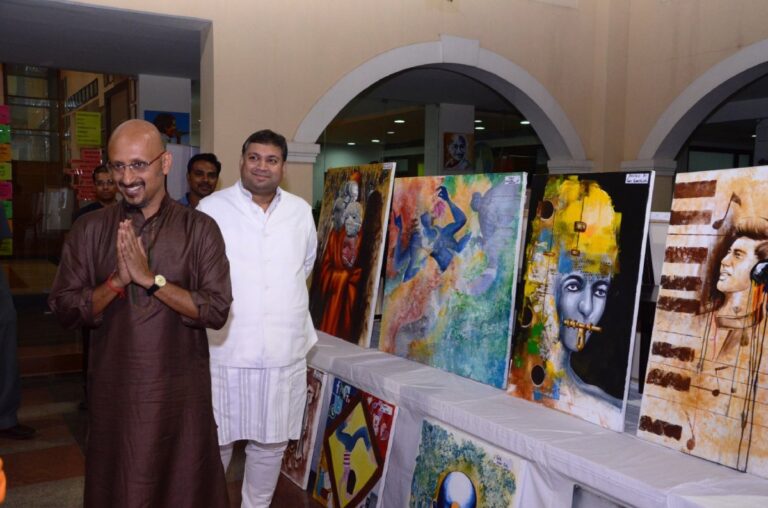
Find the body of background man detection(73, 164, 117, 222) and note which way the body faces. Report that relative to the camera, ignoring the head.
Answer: toward the camera

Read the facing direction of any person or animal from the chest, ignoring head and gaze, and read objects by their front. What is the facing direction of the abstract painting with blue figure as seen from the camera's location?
facing the viewer and to the left of the viewer

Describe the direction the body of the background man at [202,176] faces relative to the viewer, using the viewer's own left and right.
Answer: facing the viewer

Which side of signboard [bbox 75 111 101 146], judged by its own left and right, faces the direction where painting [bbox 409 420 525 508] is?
front

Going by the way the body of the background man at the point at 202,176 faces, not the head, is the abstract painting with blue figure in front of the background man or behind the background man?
in front

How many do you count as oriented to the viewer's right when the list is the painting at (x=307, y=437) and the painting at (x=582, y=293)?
0

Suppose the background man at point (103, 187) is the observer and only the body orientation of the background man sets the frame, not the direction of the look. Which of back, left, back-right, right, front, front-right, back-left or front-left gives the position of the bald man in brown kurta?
front

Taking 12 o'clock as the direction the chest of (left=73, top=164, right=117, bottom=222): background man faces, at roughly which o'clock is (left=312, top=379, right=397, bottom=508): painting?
The painting is roughly at 11 o'clock from the background man.

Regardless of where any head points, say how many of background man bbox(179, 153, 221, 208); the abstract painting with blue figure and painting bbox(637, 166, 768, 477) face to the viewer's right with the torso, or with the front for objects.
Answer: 0

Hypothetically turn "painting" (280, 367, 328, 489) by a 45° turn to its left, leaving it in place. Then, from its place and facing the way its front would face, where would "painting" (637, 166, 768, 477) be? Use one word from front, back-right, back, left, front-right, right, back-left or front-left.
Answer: front-left
